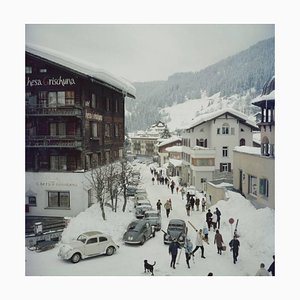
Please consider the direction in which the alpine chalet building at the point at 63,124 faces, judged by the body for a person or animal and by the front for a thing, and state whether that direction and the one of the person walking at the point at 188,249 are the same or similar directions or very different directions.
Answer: very different directions

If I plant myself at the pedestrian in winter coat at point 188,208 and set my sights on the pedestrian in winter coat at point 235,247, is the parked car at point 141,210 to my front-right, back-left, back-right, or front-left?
back-right

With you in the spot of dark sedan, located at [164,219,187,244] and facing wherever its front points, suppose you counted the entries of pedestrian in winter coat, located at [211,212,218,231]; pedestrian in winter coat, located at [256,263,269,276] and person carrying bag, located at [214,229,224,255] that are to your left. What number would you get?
3

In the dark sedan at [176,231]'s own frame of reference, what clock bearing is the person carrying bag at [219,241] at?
The person carrying bag is roughly at 9 o'clock from the dark sedan.

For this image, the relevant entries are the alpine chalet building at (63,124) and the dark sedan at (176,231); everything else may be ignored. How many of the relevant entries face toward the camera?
2
